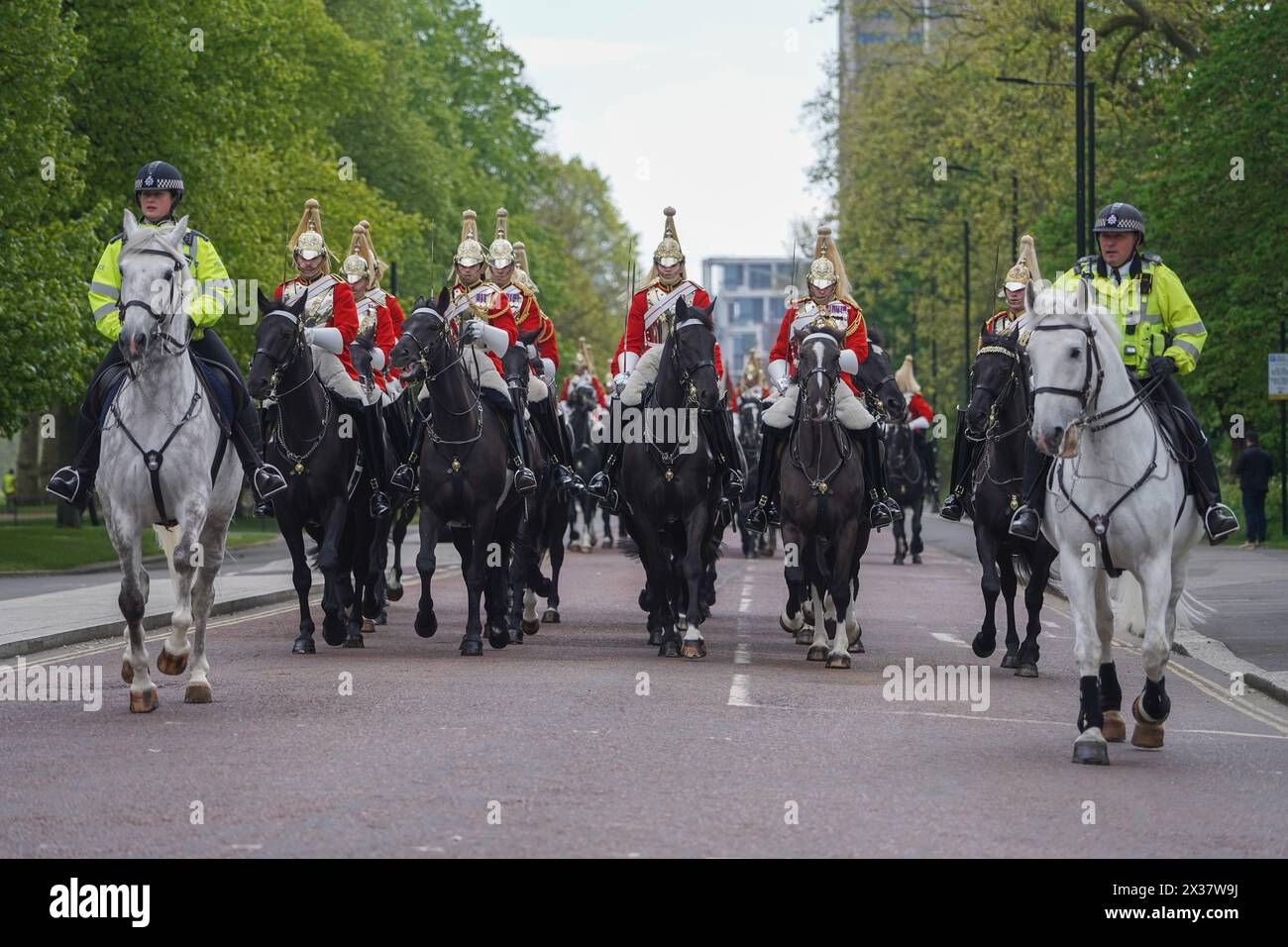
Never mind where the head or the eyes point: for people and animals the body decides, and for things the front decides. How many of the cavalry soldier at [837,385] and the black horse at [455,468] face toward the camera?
2

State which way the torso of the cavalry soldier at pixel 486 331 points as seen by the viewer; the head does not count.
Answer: toward the camera

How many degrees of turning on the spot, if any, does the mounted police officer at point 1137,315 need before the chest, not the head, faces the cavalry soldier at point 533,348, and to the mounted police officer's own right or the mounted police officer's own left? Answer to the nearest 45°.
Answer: approximately 135° to the mounted police officer's own right

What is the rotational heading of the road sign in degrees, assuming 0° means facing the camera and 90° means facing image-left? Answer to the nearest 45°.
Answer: approximately 0°

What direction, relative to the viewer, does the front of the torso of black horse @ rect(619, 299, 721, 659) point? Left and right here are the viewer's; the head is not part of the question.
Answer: facing the viewer

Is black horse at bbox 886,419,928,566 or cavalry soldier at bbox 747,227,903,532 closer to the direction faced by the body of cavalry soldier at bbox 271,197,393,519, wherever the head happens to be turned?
the cavalry soldier

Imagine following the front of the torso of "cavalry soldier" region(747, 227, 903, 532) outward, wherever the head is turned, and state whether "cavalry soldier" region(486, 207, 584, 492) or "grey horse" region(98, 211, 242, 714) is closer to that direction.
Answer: the grey horse

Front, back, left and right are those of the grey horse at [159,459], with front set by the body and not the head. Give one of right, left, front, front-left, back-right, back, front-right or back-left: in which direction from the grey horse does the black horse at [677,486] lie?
back-left

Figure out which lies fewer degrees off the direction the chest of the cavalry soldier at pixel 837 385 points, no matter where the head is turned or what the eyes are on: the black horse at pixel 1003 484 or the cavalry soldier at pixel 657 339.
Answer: the black horse

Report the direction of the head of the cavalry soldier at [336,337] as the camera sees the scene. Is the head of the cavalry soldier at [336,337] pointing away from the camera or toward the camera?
toward the camera

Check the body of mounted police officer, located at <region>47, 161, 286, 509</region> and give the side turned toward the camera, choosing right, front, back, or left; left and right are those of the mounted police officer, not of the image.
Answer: front

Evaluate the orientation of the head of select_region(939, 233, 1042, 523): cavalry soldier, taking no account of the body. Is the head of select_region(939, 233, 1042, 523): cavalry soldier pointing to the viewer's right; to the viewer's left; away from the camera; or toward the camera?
toward the camera

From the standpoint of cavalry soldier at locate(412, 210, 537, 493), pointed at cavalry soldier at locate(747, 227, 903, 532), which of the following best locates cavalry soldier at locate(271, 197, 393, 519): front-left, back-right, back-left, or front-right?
back-right

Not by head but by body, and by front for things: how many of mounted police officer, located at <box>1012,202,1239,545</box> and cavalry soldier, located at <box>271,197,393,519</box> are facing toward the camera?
2
